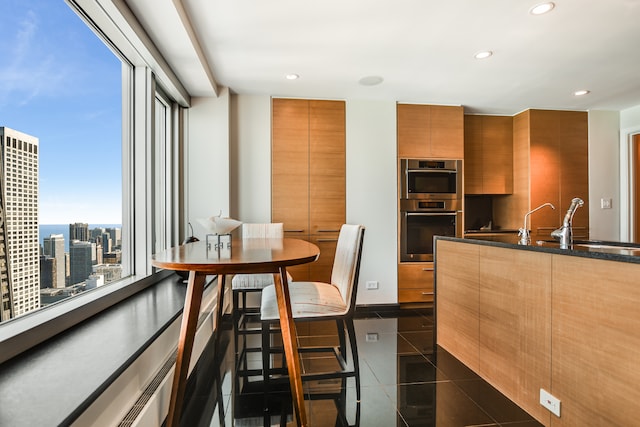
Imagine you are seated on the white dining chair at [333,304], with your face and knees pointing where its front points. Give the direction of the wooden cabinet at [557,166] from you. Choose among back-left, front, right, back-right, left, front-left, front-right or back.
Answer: back-right

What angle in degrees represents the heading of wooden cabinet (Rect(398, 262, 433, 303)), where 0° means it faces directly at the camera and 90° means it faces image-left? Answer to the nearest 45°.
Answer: approximately 0°

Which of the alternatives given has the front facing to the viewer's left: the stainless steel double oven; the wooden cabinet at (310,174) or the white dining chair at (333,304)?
the white dining chair

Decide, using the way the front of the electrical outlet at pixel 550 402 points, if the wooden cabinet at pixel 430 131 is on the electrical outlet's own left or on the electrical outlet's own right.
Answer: on the electrical outlet's own right

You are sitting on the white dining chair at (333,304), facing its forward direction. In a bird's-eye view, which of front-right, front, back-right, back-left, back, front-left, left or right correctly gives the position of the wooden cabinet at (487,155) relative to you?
back-right

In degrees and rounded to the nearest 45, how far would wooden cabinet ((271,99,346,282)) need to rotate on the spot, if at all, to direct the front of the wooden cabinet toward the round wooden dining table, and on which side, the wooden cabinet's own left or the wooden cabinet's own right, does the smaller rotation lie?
0° — it already faces it

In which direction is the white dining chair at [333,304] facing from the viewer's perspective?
to the viewer's left

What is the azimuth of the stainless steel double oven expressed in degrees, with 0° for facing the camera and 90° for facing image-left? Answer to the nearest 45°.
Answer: approximately 0°

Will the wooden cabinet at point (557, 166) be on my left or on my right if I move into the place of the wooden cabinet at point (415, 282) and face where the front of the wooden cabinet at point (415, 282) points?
on my left
